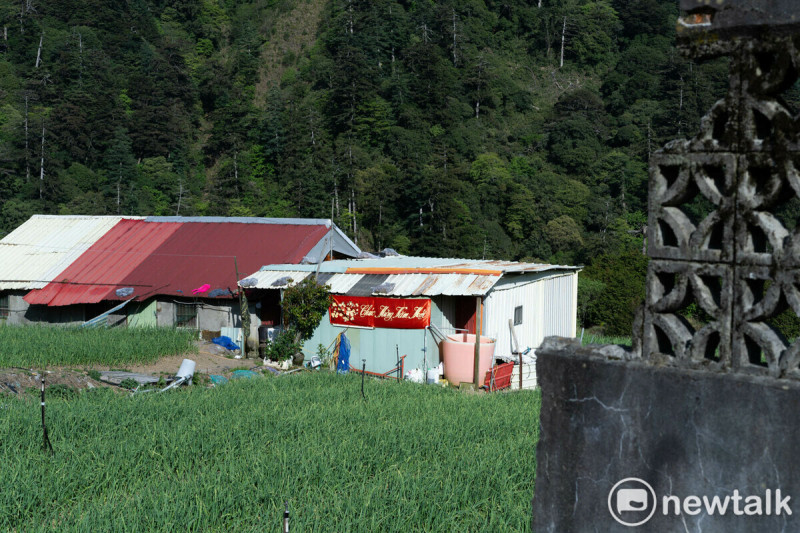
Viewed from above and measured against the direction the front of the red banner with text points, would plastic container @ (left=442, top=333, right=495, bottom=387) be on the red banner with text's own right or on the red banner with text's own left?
on the red banner with text's own left

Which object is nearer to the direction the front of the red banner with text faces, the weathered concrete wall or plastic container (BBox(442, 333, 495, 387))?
the weathered concrete wall

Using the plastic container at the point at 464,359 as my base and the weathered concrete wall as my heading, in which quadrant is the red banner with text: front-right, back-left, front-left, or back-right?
back-right

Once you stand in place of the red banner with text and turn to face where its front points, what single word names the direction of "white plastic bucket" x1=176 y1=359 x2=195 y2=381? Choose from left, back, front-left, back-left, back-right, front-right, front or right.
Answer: front-right

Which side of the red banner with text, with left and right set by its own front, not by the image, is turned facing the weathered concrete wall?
front

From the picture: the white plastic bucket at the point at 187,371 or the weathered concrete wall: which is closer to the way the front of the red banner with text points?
the weathered concrete wall

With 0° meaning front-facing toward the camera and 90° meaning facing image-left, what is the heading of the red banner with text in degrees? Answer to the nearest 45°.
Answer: approximately 0°
